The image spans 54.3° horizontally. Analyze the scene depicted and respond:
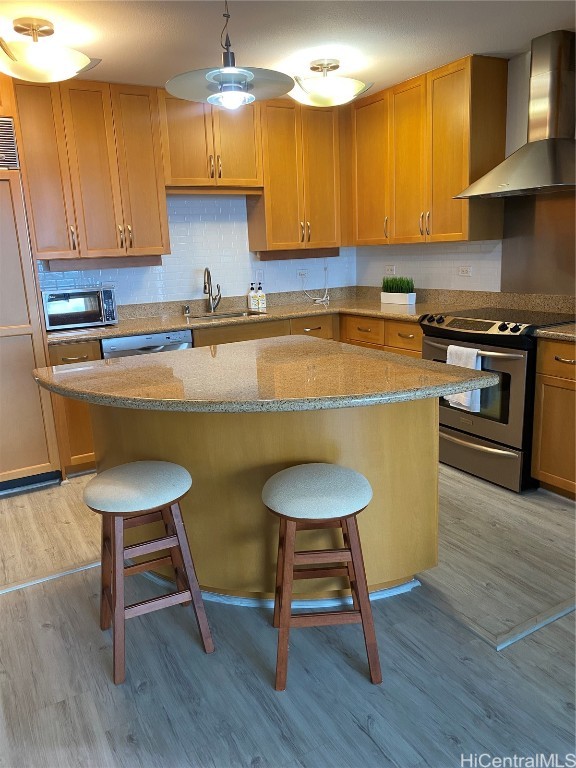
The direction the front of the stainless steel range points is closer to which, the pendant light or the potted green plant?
the pendant light

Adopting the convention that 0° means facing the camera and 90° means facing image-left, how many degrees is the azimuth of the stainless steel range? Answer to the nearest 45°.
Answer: approximately 45°

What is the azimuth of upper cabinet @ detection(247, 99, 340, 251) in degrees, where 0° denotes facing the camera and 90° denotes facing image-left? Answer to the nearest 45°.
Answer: approximately 315°

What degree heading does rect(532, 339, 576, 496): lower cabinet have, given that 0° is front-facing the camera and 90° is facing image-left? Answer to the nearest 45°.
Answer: approximately 45°

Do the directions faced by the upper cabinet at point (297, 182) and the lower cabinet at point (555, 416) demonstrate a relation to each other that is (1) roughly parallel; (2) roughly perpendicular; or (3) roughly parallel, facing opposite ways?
roughly perpendicular

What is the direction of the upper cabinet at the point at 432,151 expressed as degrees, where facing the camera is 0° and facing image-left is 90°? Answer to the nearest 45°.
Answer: approximately 45°

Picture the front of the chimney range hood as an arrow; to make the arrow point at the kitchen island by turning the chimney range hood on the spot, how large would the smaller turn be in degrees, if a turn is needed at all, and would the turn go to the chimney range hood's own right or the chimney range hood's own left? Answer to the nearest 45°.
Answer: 0° — it already faces it
